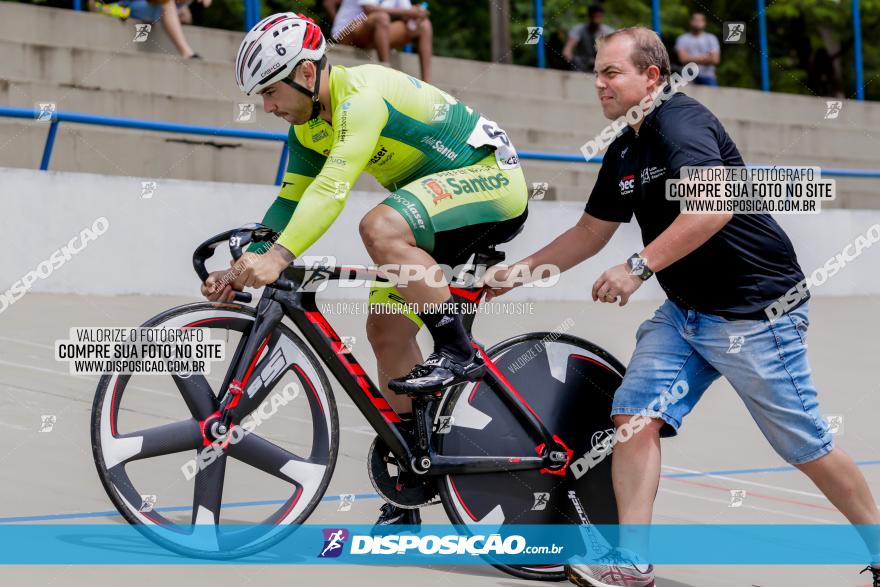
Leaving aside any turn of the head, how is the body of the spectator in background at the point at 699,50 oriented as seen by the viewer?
toward the camera

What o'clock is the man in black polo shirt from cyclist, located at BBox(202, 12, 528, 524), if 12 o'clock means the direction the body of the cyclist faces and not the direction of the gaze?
The man in black polo shirt is roughly at 7 o'clock from the cyclist.

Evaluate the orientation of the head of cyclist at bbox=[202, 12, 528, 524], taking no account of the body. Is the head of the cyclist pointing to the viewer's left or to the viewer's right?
to the viewer's left

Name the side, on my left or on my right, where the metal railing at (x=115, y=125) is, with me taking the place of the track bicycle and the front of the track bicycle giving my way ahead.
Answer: on my right

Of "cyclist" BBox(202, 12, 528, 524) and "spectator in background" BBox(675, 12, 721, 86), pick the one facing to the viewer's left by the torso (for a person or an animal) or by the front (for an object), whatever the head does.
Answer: the cyclist

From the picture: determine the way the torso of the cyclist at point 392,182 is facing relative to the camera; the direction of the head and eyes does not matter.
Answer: to the viewer's left

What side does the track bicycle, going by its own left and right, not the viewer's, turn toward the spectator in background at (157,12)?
right

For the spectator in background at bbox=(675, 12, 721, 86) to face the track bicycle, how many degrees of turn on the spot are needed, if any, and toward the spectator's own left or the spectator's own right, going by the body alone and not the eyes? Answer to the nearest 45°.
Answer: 0° — they already face it

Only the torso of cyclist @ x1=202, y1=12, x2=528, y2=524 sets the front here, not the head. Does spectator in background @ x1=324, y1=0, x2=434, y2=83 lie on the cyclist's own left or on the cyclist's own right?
on the cyclist's own right

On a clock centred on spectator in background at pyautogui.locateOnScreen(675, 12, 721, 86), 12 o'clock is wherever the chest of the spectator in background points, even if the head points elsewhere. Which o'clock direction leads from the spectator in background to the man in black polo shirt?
The man in black polo shirt is roughly at 12 o'clock from the spectator in background.

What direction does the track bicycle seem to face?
to the viewer's left

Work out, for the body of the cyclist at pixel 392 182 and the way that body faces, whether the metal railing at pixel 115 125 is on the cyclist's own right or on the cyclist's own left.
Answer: on the cyclist's own right

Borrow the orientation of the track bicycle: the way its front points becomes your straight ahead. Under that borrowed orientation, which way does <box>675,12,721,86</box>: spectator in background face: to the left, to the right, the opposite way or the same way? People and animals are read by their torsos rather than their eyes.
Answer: to the left

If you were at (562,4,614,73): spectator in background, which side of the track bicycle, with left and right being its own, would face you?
right
